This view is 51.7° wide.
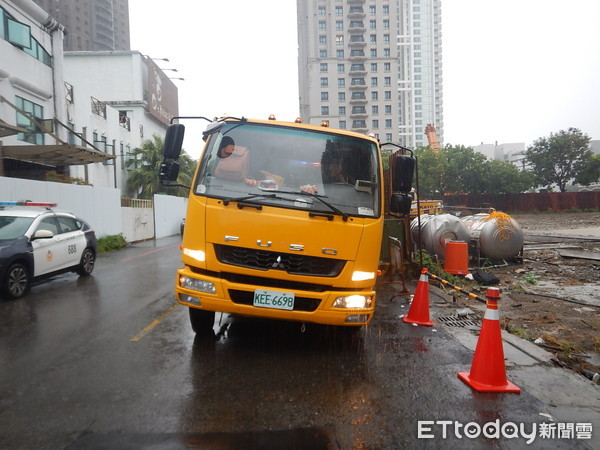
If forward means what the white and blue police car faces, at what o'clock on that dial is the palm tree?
The palm tree is roughly at 5 o'clock from the white and blue police car.

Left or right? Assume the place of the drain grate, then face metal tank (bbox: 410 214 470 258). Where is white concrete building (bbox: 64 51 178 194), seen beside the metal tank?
left

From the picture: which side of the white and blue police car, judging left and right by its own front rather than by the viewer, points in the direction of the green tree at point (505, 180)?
back

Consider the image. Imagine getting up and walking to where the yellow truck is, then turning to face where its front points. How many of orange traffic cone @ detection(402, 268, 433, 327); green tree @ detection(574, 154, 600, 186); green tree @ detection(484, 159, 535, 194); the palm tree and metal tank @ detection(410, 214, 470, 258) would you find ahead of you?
0

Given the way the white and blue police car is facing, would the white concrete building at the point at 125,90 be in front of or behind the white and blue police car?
behind

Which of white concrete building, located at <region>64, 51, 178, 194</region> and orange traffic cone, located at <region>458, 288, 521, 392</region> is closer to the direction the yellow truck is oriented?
the orange traffic cone

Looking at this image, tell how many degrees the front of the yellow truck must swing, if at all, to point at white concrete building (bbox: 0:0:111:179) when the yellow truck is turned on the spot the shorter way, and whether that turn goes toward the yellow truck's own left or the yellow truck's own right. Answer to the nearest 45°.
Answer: approximately 135° to the yellow truck's own right

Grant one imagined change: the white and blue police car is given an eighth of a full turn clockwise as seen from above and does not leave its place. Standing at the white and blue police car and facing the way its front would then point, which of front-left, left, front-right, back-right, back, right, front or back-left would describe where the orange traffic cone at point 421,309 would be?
back-left

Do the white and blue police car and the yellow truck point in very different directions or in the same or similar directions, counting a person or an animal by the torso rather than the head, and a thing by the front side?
same or similar directions

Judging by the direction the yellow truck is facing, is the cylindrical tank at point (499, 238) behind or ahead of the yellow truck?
behind

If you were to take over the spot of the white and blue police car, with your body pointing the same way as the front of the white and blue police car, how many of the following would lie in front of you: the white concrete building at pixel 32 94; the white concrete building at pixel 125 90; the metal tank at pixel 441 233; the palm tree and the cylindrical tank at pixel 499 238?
0

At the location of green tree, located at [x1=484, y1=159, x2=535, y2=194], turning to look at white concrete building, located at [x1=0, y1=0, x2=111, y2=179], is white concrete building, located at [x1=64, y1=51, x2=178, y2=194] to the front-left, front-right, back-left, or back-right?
front-right

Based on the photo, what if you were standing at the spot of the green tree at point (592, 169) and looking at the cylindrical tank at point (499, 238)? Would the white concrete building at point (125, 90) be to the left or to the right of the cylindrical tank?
right

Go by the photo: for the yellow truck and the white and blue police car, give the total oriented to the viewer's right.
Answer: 0

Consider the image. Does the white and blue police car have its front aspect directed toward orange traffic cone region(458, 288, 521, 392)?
no

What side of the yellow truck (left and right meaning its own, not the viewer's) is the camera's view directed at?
front

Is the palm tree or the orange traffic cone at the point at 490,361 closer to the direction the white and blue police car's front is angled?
the orange traffic cone
